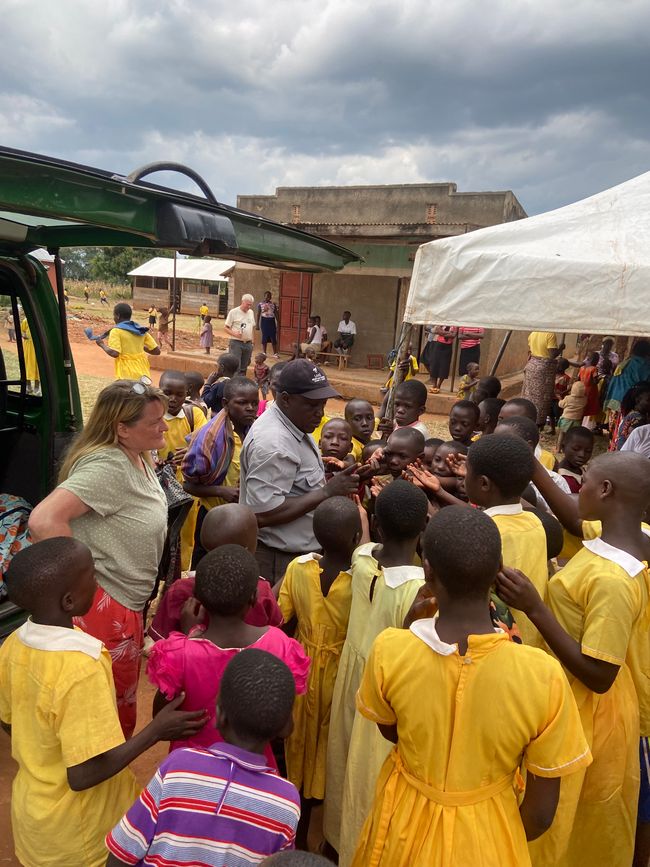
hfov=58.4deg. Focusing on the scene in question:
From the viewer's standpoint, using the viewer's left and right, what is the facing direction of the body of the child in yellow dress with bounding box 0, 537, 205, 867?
facing away from the viewer and to the right of the viewer

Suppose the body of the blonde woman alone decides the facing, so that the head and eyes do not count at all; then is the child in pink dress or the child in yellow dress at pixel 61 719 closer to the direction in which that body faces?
the child in pink dress

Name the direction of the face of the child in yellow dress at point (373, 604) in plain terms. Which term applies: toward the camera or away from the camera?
away from the camera

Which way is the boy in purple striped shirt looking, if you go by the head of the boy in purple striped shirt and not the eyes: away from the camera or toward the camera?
away from the camera

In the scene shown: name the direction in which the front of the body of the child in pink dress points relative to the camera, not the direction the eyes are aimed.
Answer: away from the camera

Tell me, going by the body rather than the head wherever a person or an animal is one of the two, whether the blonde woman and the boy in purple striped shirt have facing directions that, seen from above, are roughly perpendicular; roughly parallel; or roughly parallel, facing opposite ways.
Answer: roughly perpendicular

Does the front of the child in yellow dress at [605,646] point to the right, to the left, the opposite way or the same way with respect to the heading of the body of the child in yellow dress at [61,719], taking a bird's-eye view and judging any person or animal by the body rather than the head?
to the left

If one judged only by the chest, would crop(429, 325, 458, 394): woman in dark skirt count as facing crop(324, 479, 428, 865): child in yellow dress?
yes

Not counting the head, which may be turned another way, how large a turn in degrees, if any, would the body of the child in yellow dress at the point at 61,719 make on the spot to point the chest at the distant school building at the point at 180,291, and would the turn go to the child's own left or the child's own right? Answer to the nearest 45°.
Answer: approximately 45° to the child's own left

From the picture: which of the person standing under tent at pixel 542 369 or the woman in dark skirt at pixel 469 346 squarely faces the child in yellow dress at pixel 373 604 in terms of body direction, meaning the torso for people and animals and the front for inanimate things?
the woman in dark skirt

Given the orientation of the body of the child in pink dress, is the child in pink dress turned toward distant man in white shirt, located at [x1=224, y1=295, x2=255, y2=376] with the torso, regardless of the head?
yes

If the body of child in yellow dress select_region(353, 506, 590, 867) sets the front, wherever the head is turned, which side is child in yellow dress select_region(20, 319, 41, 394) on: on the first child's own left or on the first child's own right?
on the first child's own left

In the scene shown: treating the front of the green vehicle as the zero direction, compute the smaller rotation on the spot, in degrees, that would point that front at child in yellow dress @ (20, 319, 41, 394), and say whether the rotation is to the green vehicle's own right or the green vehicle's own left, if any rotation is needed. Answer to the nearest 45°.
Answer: approximately 45° to the green vehicle's own right

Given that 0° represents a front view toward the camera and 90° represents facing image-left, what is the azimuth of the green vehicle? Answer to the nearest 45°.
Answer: approximately 135°

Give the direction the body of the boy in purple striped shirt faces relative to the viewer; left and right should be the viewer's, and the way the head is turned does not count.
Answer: facing away from the viewer
